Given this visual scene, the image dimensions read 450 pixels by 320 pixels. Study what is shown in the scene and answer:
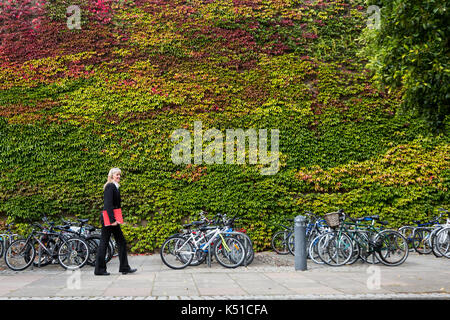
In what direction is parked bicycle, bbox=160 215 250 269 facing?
to the viewer's right

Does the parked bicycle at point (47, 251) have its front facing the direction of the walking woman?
no

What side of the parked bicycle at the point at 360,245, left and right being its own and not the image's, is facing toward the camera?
left

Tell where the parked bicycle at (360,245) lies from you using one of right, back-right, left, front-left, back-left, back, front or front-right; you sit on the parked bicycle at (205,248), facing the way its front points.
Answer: front

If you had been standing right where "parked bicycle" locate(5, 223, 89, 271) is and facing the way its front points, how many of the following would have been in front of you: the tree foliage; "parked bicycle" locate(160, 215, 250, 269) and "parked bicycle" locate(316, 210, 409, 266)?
0

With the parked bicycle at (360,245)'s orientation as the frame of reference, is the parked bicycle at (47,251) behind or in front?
in front

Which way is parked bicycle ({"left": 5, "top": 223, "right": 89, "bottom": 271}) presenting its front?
to the viewer's left

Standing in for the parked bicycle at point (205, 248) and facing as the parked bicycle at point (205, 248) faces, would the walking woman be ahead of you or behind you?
behind
